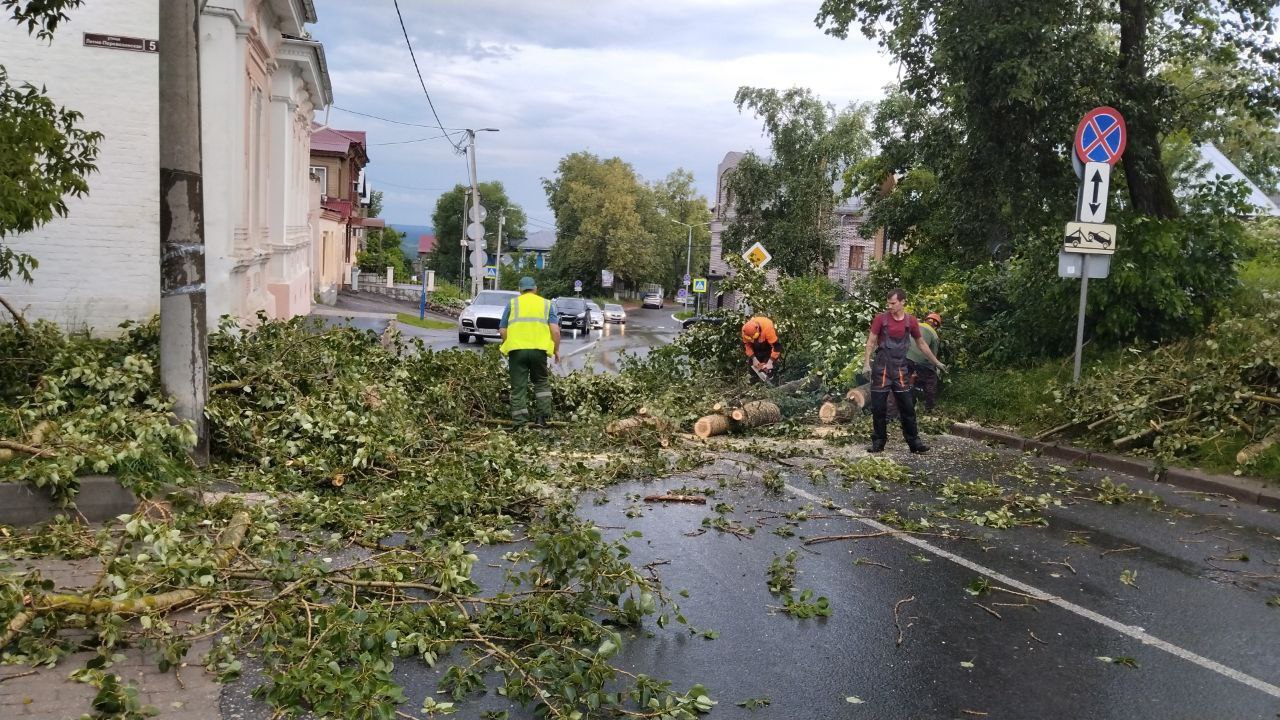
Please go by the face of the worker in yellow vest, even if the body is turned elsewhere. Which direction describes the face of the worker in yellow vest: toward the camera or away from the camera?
away from the camera

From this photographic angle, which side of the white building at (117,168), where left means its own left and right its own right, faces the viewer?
right

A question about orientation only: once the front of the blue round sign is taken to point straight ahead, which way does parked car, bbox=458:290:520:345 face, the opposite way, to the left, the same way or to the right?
the same way

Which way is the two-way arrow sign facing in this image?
toward the camera

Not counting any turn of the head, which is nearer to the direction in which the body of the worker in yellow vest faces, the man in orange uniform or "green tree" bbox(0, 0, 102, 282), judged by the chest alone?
the man in orange uniform

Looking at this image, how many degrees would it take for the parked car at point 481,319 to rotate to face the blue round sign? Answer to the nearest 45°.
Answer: approximately 45° to its left

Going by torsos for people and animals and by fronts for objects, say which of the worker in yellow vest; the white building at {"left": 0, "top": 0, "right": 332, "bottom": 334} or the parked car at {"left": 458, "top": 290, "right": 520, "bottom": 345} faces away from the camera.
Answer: the worker in yellow vest

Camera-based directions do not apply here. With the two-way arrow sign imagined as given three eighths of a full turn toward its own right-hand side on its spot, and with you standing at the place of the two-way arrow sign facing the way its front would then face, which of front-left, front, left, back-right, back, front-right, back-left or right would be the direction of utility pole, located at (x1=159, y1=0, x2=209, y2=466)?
left

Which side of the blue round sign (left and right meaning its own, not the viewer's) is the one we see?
front

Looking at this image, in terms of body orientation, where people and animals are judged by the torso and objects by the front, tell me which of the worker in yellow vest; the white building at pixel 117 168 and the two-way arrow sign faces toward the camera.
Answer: the two-way arrow sign

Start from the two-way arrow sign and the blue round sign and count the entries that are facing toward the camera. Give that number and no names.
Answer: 2

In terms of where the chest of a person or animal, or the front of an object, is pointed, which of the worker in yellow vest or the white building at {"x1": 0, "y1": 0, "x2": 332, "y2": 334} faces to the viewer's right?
the white building

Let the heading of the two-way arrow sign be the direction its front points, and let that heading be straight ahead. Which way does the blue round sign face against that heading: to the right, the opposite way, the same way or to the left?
the same way

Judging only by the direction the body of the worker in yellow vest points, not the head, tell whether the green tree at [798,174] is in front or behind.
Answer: in front

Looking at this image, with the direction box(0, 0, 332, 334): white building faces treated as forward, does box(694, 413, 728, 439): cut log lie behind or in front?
in front

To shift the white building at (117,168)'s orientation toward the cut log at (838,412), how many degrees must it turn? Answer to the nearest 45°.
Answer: approximately 45° to its right

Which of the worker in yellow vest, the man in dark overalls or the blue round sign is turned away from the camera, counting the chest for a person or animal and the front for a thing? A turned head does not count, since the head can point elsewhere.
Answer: the worker in yellow vest

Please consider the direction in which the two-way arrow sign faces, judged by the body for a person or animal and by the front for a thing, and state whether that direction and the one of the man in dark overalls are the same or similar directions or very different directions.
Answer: same or similar directions
